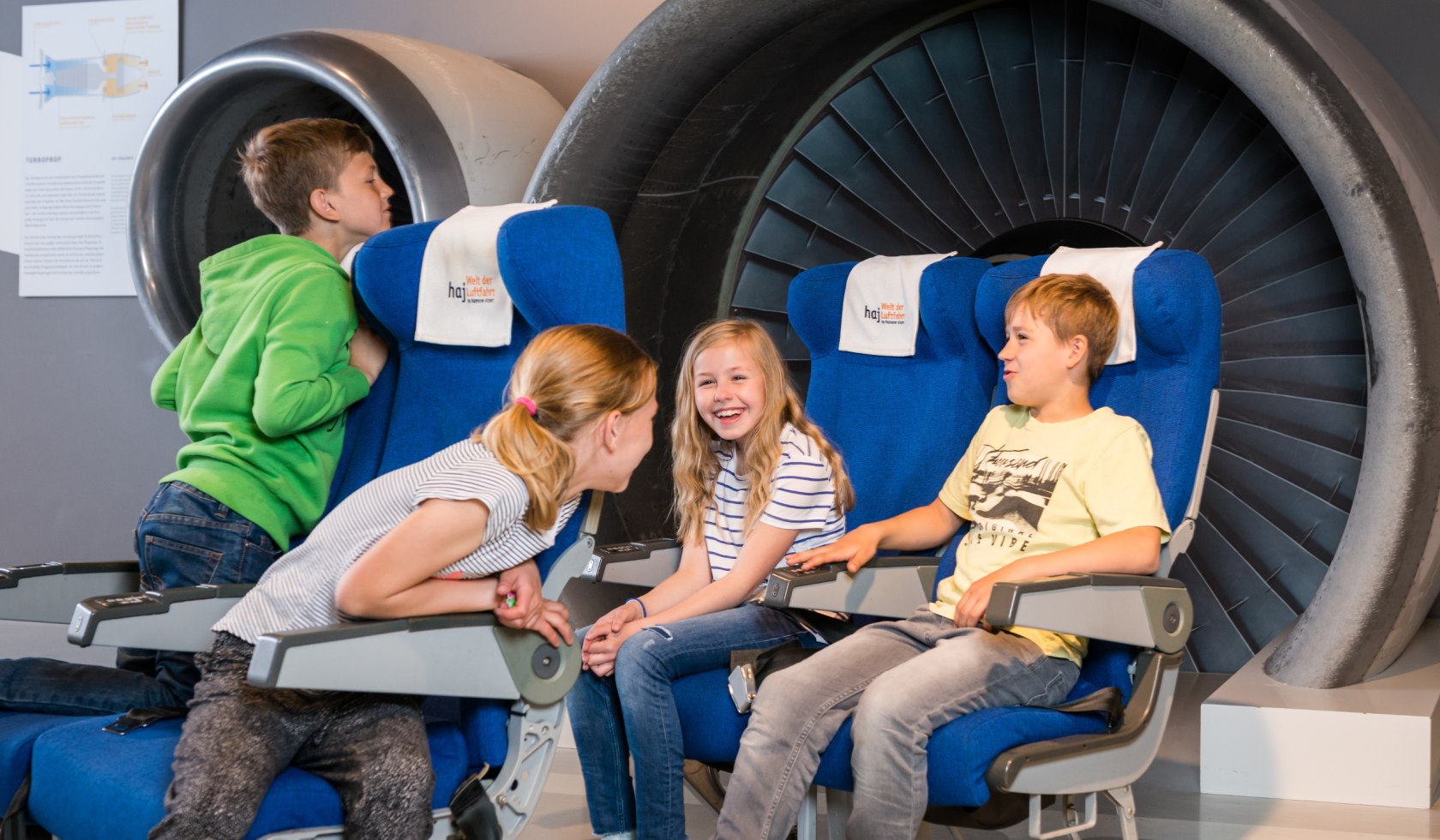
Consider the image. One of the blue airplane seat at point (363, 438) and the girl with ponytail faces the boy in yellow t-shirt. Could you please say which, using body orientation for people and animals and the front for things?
the girl with ponytail

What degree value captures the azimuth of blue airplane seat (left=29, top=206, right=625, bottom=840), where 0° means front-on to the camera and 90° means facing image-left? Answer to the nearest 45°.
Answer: approximately 45°

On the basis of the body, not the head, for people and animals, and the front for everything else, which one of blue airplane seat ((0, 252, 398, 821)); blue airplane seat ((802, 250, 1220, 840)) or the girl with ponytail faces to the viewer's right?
the girl with ponytail

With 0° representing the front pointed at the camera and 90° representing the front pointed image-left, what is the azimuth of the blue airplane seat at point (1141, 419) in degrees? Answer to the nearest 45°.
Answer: approximately 45°

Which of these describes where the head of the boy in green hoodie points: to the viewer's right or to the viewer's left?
to the viewer's right

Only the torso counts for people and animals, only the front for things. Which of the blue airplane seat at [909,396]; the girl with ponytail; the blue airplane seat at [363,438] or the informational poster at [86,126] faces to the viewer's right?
the girl with ponytail

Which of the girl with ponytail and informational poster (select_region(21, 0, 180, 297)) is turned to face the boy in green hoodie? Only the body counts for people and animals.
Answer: the informational poster

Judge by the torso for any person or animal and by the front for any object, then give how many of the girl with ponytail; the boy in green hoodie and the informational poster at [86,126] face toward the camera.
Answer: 1

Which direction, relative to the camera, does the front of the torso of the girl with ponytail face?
to the viewer's right

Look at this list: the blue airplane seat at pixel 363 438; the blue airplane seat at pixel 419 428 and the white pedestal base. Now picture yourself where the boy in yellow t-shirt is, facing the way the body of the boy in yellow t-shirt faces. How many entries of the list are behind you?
1

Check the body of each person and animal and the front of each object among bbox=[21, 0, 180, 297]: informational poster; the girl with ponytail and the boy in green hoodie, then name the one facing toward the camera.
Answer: the informational poster
